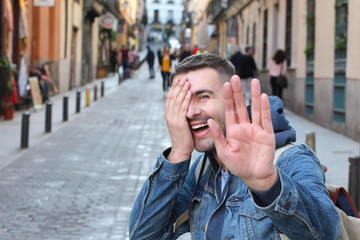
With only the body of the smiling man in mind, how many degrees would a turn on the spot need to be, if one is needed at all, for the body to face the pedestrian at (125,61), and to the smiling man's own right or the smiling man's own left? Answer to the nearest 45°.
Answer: approximately 135° to the smiling man's own right

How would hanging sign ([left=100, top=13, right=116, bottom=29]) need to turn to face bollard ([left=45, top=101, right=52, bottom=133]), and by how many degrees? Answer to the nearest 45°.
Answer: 0° — it already faces it

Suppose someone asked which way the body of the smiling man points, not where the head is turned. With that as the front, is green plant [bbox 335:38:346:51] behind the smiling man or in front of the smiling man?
behind

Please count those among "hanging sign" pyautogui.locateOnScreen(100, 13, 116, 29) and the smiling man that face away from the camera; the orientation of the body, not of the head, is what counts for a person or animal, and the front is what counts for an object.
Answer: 0

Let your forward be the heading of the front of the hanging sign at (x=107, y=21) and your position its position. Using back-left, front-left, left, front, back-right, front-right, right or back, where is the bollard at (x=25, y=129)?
front

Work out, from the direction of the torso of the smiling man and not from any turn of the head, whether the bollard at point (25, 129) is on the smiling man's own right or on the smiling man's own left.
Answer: on the smiling man's own right

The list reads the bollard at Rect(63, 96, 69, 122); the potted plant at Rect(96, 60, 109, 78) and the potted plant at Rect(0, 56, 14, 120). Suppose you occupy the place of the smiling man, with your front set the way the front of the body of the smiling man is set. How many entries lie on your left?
0

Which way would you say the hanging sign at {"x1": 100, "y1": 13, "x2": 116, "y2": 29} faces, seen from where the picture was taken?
facing the viewer

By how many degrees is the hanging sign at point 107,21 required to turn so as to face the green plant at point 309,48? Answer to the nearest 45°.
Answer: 0° — it already faces it

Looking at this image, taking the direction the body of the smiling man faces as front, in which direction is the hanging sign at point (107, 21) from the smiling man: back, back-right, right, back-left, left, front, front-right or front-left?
back-right

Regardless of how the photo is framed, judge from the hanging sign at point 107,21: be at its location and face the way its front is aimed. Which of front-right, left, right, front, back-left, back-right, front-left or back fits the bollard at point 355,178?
front

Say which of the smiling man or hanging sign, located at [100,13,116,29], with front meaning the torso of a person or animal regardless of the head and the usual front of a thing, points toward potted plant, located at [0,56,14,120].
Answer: the hanging sign

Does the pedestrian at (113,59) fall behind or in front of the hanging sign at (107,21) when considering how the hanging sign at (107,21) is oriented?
behind

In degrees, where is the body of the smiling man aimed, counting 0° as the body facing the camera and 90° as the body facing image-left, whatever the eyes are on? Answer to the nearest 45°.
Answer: approximately 45°

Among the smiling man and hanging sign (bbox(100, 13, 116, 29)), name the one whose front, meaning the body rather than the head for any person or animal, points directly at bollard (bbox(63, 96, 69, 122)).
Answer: the hanging sign
